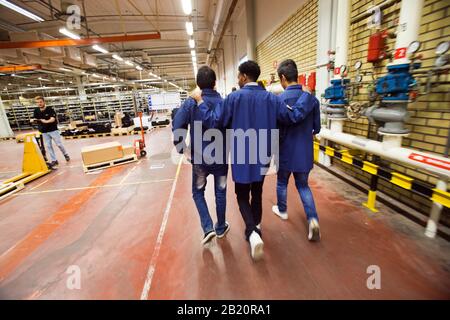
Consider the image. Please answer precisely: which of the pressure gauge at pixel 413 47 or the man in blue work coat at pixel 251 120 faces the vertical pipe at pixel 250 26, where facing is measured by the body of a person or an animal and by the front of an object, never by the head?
the man in blue work coat

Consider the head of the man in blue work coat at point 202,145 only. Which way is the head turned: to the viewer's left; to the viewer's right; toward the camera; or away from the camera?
away from the camera

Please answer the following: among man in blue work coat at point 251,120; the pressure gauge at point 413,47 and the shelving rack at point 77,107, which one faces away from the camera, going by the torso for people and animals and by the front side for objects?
the man in blue work coat

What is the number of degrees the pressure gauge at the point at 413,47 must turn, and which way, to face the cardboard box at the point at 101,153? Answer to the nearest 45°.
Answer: approximately 45° to its right

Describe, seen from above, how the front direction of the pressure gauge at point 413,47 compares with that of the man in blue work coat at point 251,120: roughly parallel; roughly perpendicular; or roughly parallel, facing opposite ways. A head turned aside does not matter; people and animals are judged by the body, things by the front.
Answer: roughly perpendicular

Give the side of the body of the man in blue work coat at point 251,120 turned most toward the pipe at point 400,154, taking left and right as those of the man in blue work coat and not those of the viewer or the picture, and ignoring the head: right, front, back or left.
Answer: right

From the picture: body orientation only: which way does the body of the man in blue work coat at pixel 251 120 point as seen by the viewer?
away from the camera

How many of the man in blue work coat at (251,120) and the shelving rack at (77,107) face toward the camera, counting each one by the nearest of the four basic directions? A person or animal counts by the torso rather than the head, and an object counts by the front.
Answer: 1

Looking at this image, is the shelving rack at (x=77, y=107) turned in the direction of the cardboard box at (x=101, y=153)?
yes
